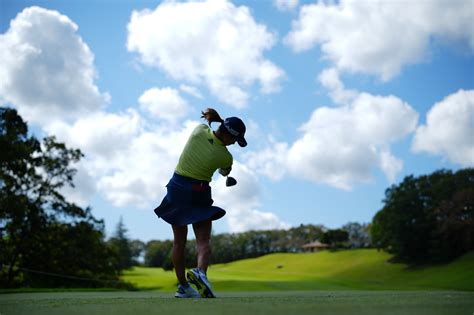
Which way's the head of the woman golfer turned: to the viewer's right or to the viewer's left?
to the viewer's right

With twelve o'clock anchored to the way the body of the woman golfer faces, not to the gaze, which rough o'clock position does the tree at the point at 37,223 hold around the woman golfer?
The tree is roughly at 10 o'clock from the woman golfer.

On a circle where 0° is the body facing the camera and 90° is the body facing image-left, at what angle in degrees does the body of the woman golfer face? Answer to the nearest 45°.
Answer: approximately 225°
